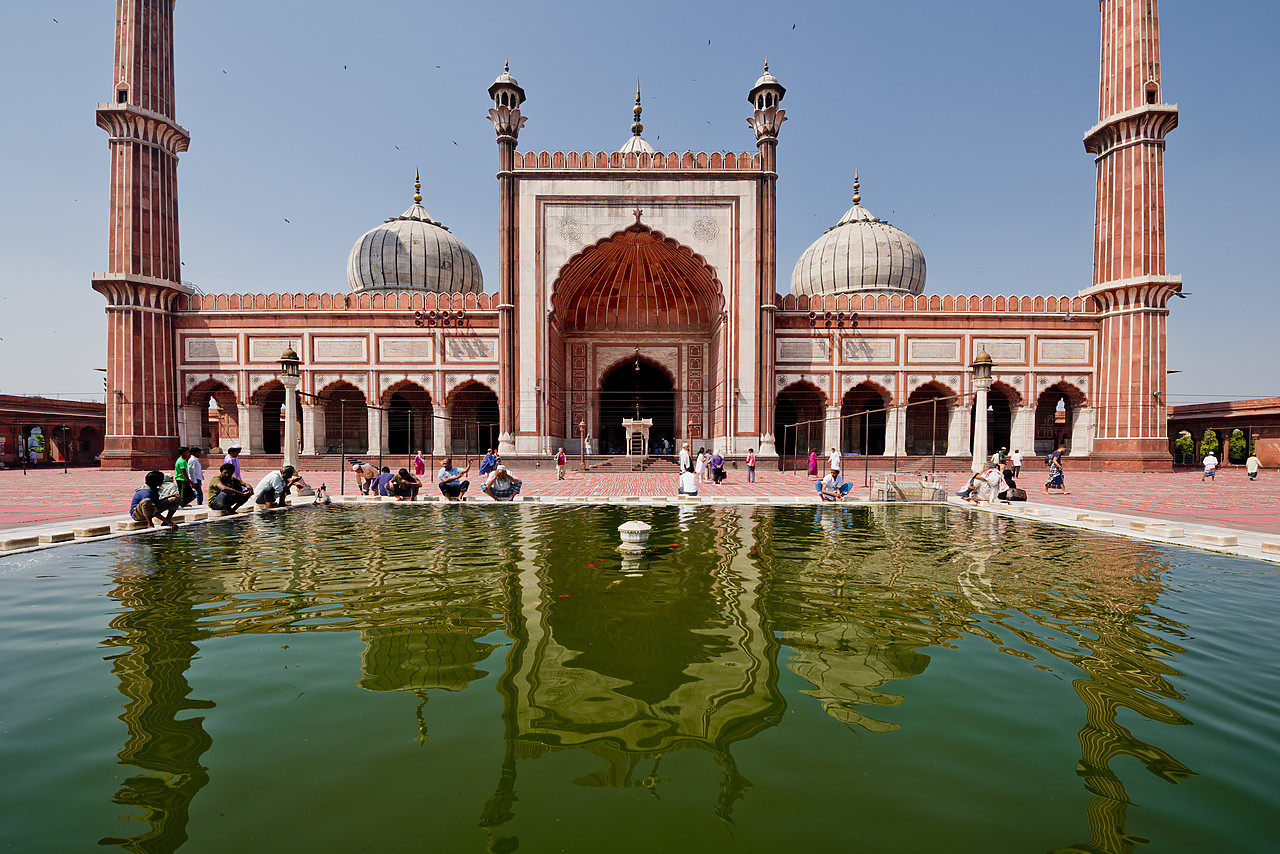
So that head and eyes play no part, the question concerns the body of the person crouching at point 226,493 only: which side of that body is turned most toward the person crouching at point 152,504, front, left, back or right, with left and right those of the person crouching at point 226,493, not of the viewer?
right

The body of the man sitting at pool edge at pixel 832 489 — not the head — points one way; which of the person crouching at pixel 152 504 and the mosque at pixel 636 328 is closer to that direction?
the person crouching

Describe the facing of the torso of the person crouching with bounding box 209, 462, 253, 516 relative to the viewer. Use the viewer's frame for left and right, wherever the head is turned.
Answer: facing the viewer and to the right of the viewer

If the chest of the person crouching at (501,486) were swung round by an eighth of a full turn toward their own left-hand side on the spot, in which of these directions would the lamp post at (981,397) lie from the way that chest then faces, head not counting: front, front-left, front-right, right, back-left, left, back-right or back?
front-left

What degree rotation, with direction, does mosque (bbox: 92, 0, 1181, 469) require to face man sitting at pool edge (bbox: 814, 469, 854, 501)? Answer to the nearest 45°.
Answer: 0° — it already faces them

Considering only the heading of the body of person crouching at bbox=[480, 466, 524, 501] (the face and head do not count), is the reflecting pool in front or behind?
in front

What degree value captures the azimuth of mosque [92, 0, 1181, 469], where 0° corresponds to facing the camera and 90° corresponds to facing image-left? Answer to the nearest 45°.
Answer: approximately 0°

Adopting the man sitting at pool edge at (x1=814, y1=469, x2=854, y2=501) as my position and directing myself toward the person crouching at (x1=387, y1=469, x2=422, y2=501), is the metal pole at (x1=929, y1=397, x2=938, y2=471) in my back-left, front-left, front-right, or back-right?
back-right

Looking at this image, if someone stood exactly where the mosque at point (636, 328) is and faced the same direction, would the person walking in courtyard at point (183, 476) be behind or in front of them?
in front

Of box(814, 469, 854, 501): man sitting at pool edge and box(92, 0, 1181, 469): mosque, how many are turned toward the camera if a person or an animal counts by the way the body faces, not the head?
2
